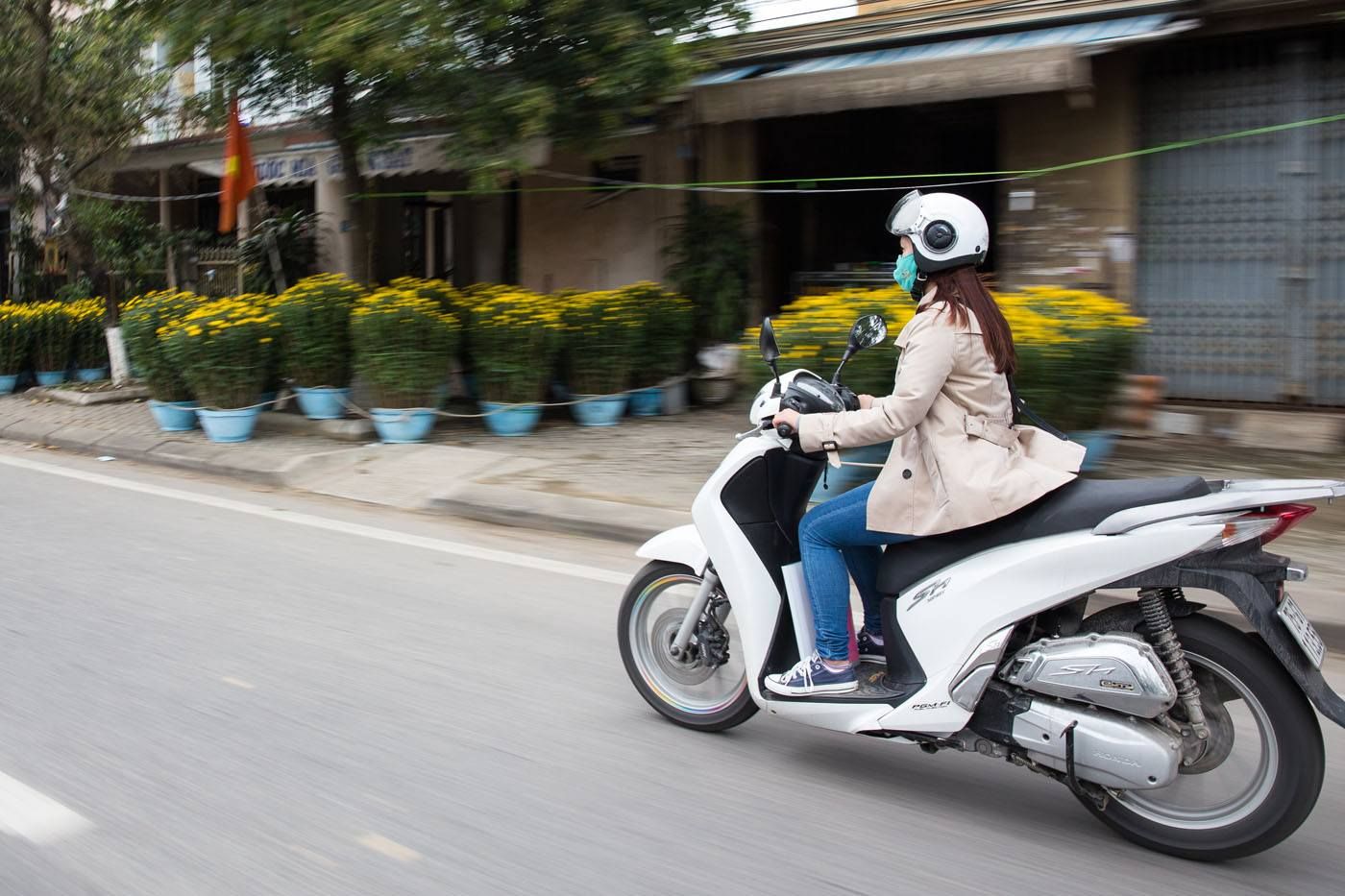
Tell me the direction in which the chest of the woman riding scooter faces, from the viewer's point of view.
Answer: to the viewer's left

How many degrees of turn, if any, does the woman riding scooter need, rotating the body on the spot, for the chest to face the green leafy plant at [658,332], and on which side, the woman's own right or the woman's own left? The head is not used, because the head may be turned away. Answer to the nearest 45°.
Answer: approximately 90° to the woman's own right

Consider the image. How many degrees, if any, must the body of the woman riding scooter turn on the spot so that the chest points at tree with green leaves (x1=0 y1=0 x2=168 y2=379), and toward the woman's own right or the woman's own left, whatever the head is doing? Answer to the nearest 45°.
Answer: approximately 45° to the woman's own right

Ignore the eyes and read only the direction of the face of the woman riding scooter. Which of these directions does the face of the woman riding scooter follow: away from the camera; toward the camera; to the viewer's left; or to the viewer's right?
to the viewer's left
